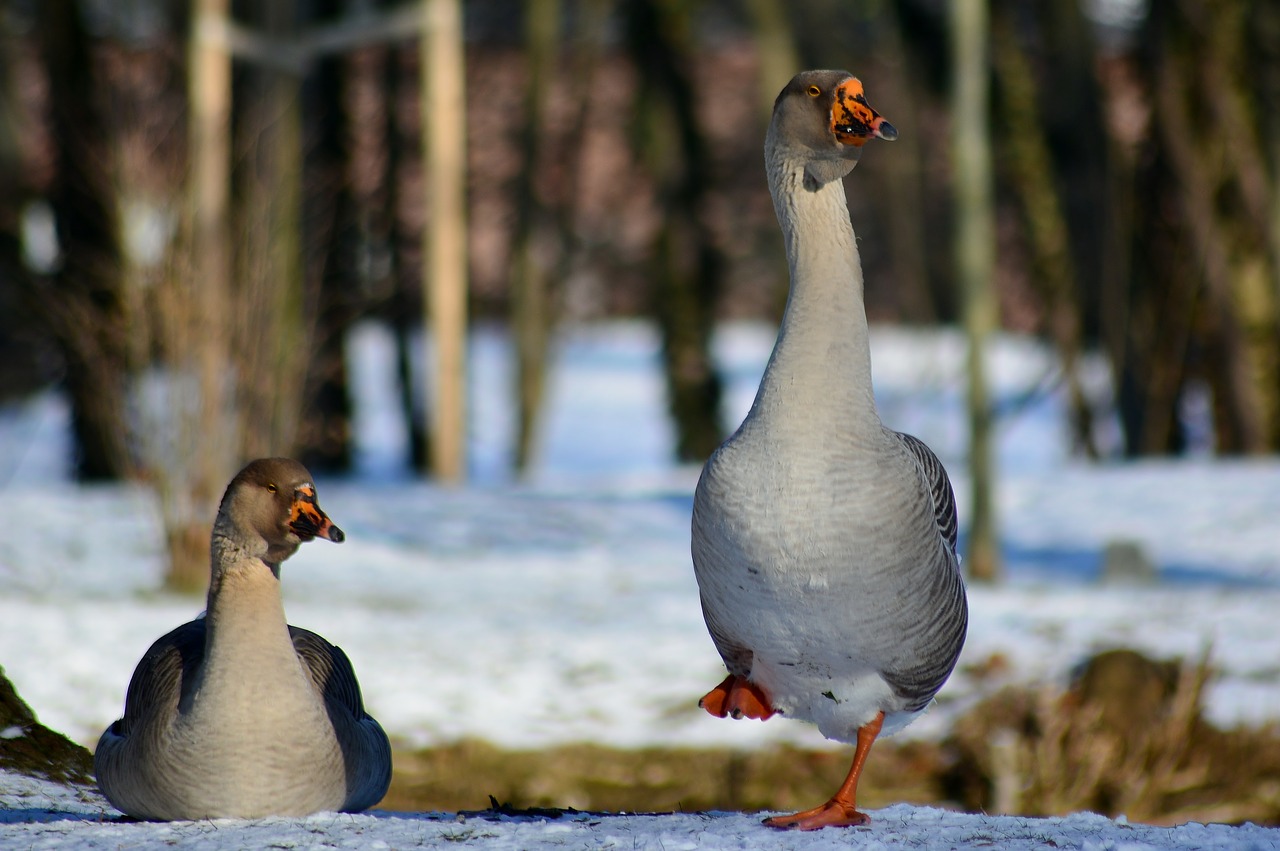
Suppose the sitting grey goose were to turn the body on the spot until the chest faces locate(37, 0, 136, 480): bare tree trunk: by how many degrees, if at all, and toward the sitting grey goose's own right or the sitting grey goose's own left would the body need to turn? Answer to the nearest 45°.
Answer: approximately 180°

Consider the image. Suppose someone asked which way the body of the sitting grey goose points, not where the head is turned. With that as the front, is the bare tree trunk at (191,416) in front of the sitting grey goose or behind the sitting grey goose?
behind

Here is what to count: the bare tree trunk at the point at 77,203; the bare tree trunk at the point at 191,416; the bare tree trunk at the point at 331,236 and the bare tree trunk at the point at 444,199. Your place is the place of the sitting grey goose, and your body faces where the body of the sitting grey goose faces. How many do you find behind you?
4

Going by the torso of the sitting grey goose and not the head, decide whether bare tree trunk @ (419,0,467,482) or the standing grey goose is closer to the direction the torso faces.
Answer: the standing grey goose

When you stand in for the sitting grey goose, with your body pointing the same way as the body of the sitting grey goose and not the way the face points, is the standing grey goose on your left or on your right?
on your left

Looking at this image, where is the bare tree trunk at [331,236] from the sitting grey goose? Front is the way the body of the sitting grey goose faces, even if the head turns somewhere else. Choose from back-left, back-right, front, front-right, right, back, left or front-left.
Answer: back

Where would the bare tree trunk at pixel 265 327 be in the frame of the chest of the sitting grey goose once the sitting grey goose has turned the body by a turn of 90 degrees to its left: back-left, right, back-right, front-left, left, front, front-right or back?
left

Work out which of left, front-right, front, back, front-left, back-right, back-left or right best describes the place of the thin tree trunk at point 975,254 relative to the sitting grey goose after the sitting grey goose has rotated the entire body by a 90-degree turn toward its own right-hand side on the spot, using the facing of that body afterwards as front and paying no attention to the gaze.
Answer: back-right

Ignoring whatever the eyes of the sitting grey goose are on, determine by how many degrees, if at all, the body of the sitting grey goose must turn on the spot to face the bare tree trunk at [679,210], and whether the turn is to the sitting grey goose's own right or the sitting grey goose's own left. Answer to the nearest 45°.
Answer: approximately 180°

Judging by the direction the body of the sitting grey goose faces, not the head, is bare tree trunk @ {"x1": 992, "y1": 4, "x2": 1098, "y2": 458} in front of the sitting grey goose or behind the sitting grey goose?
behind

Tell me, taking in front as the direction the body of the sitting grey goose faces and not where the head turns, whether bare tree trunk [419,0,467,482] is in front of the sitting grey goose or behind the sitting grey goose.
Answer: behind

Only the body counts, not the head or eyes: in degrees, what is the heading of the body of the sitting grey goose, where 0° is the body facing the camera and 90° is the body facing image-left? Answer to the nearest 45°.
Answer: approximately 0°
